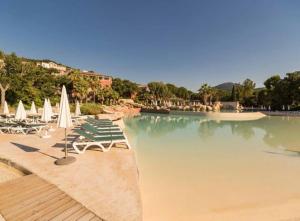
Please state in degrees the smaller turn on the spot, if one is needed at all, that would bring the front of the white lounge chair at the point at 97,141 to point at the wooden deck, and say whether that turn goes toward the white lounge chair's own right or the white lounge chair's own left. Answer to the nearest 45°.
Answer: approximately 90° to the white lounge chair's own right

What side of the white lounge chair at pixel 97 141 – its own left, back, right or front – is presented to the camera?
right

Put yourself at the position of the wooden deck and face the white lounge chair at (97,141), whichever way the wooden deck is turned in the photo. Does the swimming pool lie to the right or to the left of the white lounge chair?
right

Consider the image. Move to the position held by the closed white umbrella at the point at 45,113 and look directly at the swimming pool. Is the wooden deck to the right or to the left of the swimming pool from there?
right

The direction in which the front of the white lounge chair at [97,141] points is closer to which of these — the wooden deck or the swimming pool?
the swimming pool

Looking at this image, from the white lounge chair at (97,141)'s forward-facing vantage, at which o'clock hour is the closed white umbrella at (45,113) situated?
The closed white umbrella is roughly at 8 o'clock from the white lounge chair.
